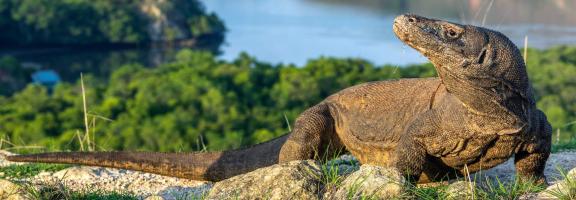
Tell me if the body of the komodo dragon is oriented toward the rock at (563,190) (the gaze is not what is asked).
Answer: yes

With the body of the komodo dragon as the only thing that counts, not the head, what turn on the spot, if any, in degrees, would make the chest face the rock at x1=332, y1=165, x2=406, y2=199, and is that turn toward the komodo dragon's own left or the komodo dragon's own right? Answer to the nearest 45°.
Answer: approximately 90° to the komodo dragon's own right

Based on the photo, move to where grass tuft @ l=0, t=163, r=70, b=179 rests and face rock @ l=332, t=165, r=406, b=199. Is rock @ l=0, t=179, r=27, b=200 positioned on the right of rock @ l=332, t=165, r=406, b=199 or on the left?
right

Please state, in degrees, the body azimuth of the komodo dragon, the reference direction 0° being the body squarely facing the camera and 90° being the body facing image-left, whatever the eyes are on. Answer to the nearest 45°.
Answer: approximately 315°

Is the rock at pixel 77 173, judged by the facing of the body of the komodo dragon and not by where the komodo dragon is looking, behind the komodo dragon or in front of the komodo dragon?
behind

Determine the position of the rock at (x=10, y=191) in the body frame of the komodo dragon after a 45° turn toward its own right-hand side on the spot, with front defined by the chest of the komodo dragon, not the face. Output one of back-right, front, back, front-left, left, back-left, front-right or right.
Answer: right
